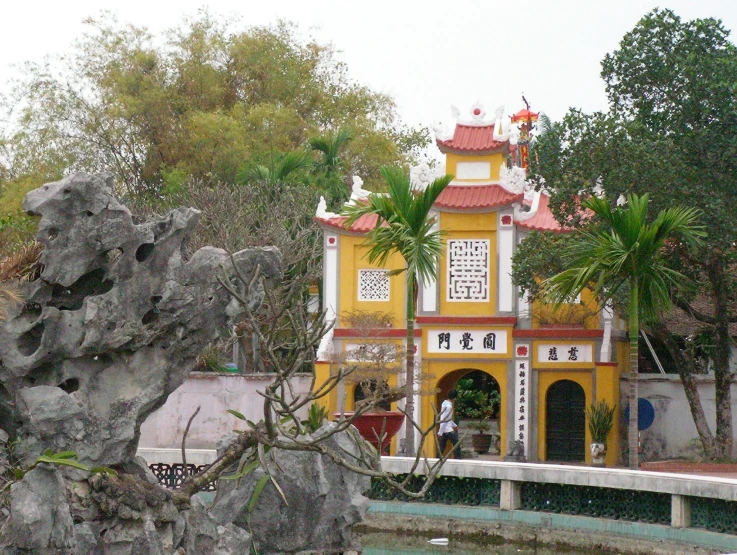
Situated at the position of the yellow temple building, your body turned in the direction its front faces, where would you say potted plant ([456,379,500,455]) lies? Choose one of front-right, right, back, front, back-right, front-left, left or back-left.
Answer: back

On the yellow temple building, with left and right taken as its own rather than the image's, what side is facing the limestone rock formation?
front

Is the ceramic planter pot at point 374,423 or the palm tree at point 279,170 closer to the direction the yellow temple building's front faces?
the ceramic planter pot

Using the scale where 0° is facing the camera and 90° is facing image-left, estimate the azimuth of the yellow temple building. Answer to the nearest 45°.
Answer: approximately 0°

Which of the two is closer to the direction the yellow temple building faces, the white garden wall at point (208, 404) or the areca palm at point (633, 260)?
the areca palm

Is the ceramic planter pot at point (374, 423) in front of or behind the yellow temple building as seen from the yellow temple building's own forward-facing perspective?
in front

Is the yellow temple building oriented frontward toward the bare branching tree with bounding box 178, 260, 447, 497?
yes

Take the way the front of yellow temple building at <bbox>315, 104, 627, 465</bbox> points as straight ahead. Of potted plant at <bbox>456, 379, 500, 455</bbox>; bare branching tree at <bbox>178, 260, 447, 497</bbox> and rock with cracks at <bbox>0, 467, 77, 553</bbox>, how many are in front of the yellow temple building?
2

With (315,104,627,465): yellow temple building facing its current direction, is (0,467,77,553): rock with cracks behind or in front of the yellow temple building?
in front

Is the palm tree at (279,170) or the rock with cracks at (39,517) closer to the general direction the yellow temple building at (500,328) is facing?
the rock with cracks

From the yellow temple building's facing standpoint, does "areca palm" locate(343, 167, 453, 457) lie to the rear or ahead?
ahead

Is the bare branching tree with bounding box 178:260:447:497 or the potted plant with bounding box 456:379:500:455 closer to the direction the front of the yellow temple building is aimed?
the bare branching tree
